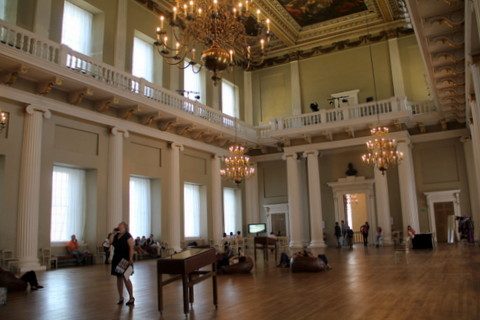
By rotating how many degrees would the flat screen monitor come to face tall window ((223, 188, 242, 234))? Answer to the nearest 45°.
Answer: approximately 90° to its right

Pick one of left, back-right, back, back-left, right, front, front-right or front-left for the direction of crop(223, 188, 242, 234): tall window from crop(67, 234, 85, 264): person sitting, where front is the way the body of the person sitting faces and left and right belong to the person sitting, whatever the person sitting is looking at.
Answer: left

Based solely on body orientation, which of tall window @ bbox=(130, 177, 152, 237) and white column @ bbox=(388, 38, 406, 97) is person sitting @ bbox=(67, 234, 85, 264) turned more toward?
the white column

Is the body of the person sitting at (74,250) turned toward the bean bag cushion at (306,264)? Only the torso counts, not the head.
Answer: yes

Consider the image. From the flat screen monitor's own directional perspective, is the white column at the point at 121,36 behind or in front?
in front

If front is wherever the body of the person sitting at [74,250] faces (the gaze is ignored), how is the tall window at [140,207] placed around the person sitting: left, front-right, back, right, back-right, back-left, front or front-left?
left

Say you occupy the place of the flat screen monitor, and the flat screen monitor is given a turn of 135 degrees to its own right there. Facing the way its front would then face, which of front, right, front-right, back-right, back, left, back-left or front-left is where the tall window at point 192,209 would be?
left

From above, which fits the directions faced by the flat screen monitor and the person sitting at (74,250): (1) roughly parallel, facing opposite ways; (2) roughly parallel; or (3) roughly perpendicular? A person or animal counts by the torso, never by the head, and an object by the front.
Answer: roughly perpendicular

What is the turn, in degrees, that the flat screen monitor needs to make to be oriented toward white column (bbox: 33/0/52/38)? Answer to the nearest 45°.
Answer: approximately 45° to its right

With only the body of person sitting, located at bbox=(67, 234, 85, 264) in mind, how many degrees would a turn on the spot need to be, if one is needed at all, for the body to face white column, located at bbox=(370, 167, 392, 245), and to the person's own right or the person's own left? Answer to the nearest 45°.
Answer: approximately 45° to the person's own left

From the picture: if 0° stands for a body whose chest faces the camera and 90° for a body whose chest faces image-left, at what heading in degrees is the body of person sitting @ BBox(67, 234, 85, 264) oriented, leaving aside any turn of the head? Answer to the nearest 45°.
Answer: approximately 315°

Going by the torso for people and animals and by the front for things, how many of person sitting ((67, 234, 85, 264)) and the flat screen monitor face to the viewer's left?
0

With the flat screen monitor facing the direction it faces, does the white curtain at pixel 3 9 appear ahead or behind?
ahead
